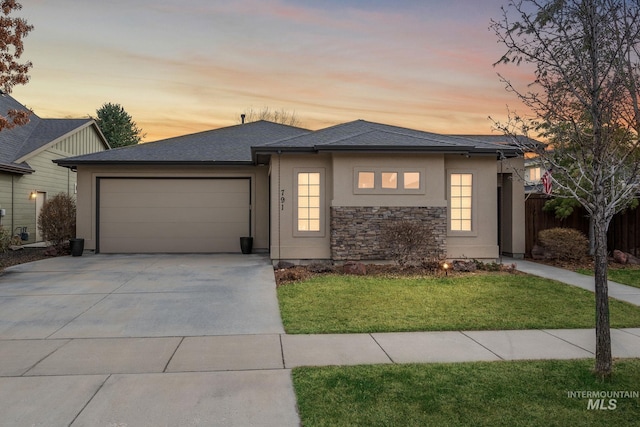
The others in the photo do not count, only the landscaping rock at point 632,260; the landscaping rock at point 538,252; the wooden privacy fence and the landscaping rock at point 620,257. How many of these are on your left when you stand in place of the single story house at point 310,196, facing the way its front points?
4

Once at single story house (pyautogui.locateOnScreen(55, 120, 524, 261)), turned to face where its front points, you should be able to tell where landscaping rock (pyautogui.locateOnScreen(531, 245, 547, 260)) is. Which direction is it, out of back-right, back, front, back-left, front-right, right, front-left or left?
left

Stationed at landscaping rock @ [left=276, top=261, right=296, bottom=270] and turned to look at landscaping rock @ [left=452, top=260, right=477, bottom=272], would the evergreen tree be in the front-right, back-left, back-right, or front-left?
back-left

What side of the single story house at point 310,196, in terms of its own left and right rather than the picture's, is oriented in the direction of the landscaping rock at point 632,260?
left

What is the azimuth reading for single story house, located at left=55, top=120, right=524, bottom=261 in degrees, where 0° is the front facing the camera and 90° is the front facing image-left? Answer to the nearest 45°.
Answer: approximately 0°

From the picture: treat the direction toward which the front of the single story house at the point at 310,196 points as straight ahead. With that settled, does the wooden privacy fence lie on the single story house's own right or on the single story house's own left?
on the single story house's own left

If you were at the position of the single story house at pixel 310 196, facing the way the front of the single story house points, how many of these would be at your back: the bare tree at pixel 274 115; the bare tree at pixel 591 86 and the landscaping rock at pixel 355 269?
1

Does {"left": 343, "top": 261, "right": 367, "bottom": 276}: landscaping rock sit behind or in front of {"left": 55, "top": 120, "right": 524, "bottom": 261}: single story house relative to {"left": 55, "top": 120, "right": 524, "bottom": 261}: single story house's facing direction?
in front

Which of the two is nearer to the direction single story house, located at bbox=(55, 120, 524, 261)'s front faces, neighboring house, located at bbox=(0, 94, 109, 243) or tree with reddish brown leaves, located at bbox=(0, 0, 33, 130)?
the tree with reddish brown leaves

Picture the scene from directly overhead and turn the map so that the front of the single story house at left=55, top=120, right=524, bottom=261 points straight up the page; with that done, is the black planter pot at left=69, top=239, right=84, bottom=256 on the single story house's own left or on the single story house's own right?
on the single story house's own right

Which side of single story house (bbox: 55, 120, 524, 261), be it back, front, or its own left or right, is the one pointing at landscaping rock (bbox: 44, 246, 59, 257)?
right

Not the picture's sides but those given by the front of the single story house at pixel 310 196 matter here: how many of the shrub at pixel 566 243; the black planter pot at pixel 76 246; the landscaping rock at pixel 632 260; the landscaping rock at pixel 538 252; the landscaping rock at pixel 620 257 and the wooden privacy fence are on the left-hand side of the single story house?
5

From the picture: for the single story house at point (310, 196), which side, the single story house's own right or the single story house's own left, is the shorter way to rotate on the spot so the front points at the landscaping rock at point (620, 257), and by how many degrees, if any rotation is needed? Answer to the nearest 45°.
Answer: approximately 90° to the single story house's own left

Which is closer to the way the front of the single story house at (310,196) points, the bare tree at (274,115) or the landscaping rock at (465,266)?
the landscaping rock

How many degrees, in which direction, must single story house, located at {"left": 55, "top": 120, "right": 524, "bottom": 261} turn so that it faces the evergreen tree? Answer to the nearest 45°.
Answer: approximately 135° to its right

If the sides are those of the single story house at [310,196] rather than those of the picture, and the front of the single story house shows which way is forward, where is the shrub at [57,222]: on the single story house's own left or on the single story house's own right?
on the single story house's own right

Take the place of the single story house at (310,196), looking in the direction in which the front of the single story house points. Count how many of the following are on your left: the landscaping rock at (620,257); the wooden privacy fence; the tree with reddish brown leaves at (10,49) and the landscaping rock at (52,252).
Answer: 2
